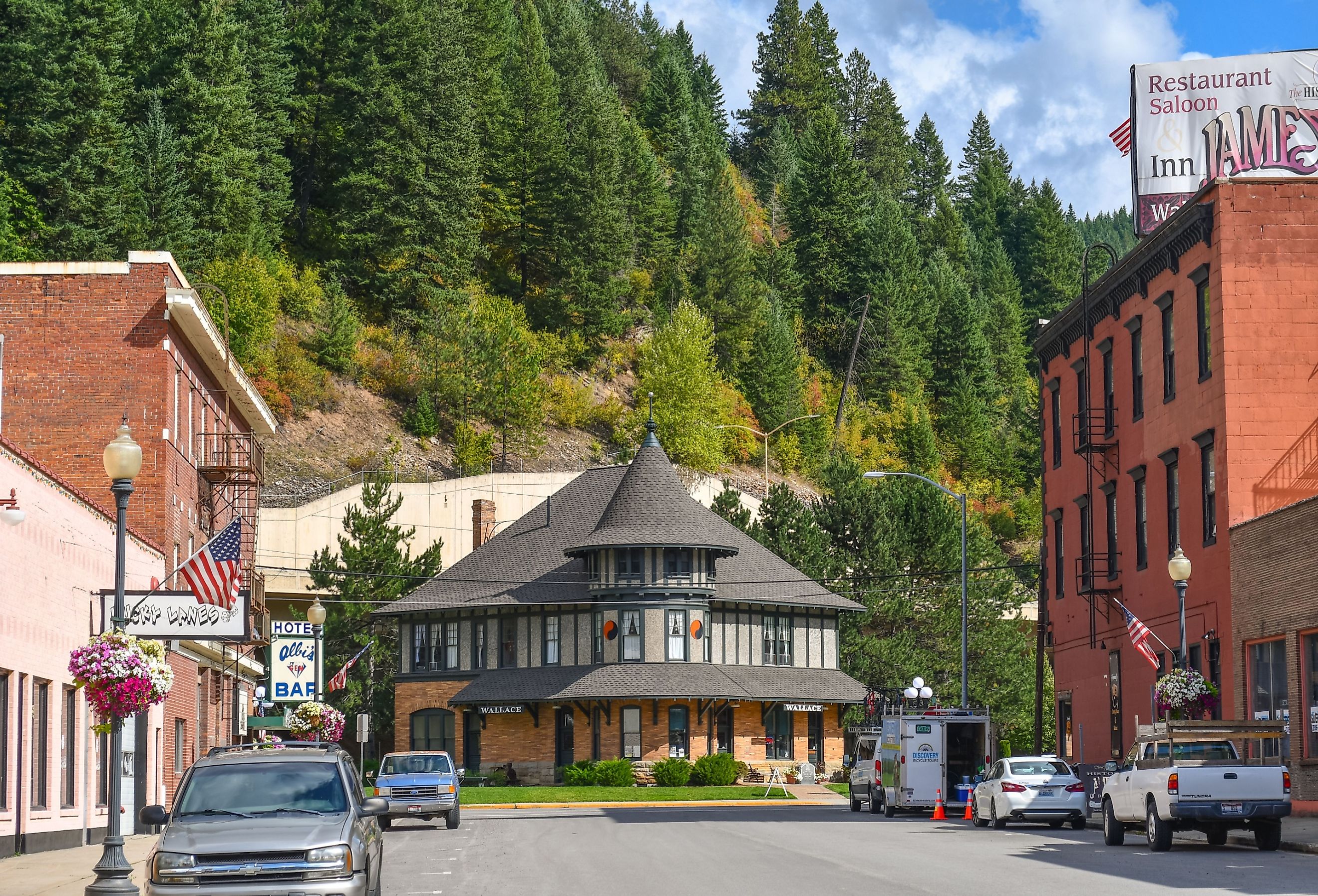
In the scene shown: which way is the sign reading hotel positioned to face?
toward the camera

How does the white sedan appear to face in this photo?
away from the camera

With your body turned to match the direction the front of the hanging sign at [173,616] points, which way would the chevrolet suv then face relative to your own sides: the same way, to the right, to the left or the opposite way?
the same way

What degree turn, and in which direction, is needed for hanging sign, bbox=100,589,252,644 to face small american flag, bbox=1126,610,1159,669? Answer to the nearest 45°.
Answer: approximately 90° to its left

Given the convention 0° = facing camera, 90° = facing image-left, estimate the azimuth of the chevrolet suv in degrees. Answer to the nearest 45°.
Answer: approximately 0°

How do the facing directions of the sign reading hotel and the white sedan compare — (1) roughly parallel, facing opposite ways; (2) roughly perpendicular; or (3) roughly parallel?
roughly parallel, facing opposite ways

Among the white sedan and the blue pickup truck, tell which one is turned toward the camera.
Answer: the blue pickup truck

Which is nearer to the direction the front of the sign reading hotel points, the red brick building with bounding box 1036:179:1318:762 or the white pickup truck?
the white pickup truck

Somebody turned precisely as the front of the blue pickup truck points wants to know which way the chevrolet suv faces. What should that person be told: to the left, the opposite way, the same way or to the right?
the same way

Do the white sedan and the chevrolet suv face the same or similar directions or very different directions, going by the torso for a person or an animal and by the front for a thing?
very different directions

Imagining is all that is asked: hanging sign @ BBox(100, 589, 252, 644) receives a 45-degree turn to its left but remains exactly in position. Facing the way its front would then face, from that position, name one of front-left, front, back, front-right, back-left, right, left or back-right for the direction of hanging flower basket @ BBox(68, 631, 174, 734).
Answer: front-right

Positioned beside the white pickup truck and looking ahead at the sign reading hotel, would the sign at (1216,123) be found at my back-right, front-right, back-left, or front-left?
front-right

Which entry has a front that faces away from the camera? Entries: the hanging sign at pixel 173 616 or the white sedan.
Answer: the white sedan

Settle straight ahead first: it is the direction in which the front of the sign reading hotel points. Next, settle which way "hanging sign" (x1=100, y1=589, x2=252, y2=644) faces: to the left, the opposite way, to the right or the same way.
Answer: the same way

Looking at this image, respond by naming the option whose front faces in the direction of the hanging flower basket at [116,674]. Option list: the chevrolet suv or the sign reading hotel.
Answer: the sign reading hotel

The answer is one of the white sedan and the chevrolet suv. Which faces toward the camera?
the chevrolet suv

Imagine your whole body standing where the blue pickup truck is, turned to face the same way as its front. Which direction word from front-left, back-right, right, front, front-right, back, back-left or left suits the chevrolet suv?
front

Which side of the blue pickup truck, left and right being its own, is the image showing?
front
